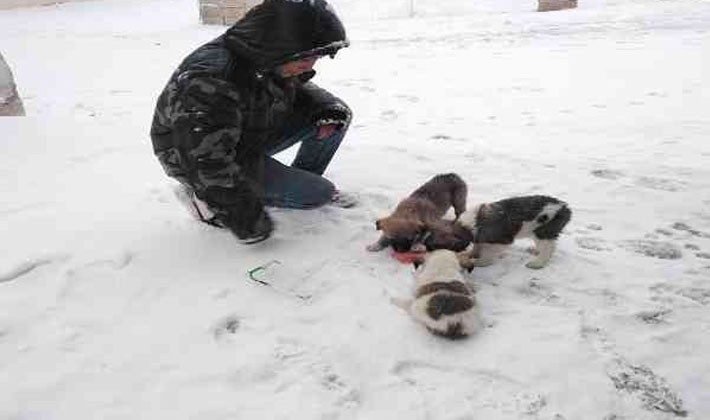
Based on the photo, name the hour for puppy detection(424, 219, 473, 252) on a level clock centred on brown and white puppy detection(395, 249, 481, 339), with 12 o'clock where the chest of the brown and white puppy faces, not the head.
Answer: The puppy is roughly at 12 o'clock from the brown and white puppy.

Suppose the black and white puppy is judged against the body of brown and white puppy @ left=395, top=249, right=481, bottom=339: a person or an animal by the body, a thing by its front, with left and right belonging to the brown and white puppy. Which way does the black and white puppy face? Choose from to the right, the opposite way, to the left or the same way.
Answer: to the left

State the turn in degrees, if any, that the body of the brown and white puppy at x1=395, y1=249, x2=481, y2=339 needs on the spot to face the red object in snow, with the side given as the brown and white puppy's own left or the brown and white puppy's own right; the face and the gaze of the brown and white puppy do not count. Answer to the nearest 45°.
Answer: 0° — it already faces it

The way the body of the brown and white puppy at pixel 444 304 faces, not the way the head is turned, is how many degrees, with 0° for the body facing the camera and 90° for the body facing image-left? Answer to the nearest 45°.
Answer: approximately 180°

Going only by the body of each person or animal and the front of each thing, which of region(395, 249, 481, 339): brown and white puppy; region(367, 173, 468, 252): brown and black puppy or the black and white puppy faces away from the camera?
region(395, 249, 481, 339): brown and white puppy

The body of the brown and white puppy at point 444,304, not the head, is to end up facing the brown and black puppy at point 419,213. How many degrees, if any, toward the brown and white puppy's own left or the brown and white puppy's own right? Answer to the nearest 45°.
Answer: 0° — it already faces it

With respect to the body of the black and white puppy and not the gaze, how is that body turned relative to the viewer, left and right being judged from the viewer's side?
facing to the left of the viewer

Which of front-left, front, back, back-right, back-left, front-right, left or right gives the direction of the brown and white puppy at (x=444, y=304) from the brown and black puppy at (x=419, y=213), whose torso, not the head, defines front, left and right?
front-left
